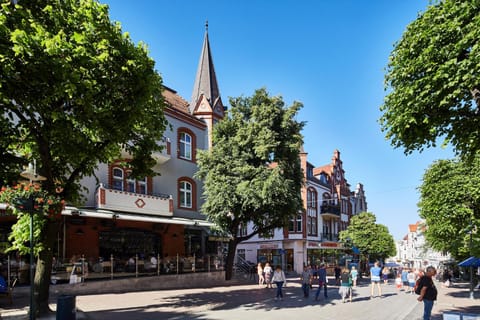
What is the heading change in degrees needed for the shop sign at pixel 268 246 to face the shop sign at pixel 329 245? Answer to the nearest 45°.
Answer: approximately 135° to its left

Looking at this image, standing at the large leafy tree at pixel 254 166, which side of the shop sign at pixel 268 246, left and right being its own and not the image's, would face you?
front

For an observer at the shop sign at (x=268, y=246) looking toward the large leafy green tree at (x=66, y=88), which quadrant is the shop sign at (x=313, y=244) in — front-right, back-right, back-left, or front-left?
back-left

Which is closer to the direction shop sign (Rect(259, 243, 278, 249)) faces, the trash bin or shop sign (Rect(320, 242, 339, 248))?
the trash bin

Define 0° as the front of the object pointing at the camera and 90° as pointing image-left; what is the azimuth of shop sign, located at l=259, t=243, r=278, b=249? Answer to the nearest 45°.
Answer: approximately 0°

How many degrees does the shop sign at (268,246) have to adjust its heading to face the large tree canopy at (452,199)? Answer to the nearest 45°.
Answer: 0° — it already faces it

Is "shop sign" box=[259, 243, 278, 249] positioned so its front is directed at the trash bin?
yes

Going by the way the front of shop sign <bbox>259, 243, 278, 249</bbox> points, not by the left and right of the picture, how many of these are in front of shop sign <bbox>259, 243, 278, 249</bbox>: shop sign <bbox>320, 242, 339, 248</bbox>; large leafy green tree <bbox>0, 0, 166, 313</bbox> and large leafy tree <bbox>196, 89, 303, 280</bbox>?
2

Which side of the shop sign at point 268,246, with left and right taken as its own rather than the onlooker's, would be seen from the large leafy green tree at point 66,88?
front

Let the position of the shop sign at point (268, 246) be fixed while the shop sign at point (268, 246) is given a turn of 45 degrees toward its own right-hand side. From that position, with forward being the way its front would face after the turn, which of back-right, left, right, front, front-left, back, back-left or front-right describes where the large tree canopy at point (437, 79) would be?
front-left

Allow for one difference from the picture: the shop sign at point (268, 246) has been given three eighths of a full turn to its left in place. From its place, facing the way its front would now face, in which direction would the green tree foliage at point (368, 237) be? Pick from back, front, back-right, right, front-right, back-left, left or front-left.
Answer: front-right
